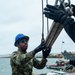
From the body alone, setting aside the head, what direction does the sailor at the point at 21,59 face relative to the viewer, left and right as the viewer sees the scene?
facing the viewer and to the right of the viewer
